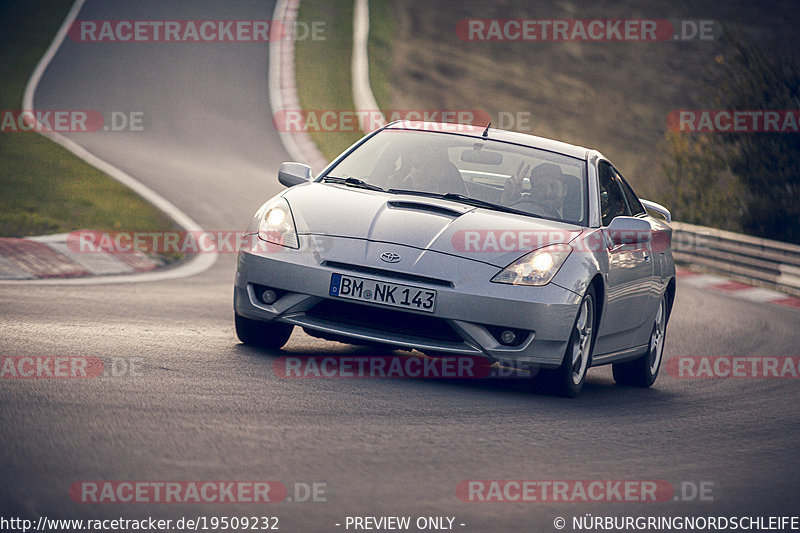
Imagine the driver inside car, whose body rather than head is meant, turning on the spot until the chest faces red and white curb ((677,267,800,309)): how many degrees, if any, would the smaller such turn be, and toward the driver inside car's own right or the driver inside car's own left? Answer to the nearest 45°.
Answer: approximately 180°

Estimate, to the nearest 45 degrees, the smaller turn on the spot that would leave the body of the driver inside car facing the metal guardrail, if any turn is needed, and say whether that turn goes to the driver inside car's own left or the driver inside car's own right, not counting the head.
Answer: approximately 180°

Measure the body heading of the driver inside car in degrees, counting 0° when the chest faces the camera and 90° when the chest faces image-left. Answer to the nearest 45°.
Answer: approximately 0°

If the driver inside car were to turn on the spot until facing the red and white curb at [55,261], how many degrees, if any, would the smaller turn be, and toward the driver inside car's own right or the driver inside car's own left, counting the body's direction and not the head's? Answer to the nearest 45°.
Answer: approximately 135° to the driver inside car's own right
